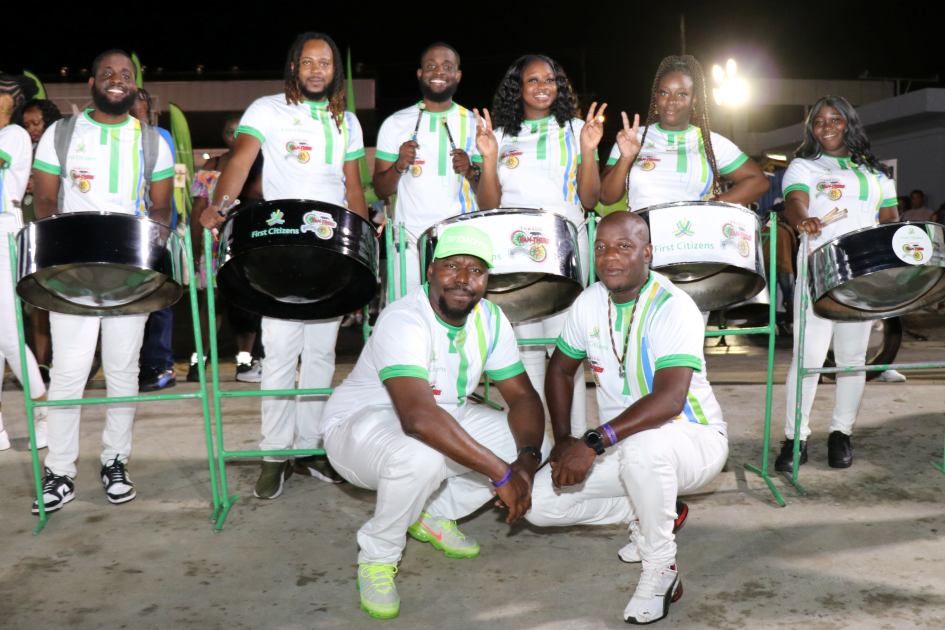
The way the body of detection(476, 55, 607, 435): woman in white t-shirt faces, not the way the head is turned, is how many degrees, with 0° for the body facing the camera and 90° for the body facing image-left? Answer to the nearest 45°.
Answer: approximately 0°

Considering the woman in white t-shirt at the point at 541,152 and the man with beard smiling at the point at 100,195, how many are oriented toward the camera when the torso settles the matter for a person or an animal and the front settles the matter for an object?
2

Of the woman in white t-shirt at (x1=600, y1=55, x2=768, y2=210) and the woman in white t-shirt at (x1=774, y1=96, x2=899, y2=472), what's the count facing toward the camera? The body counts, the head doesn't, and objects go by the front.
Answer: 2

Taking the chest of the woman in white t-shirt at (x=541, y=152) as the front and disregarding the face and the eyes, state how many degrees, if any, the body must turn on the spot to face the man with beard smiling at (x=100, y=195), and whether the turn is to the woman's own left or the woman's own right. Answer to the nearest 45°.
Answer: approximately 90° to the woman's own right

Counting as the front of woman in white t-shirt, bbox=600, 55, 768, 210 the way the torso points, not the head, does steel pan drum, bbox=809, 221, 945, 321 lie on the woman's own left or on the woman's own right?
on the woman's own left

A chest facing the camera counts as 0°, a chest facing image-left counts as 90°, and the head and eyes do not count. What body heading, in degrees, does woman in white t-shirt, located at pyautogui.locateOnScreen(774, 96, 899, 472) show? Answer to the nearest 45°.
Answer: approximately 0°

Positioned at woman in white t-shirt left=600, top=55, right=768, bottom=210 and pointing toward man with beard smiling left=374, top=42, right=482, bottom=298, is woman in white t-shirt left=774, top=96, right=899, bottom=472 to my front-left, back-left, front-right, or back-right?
back-right
